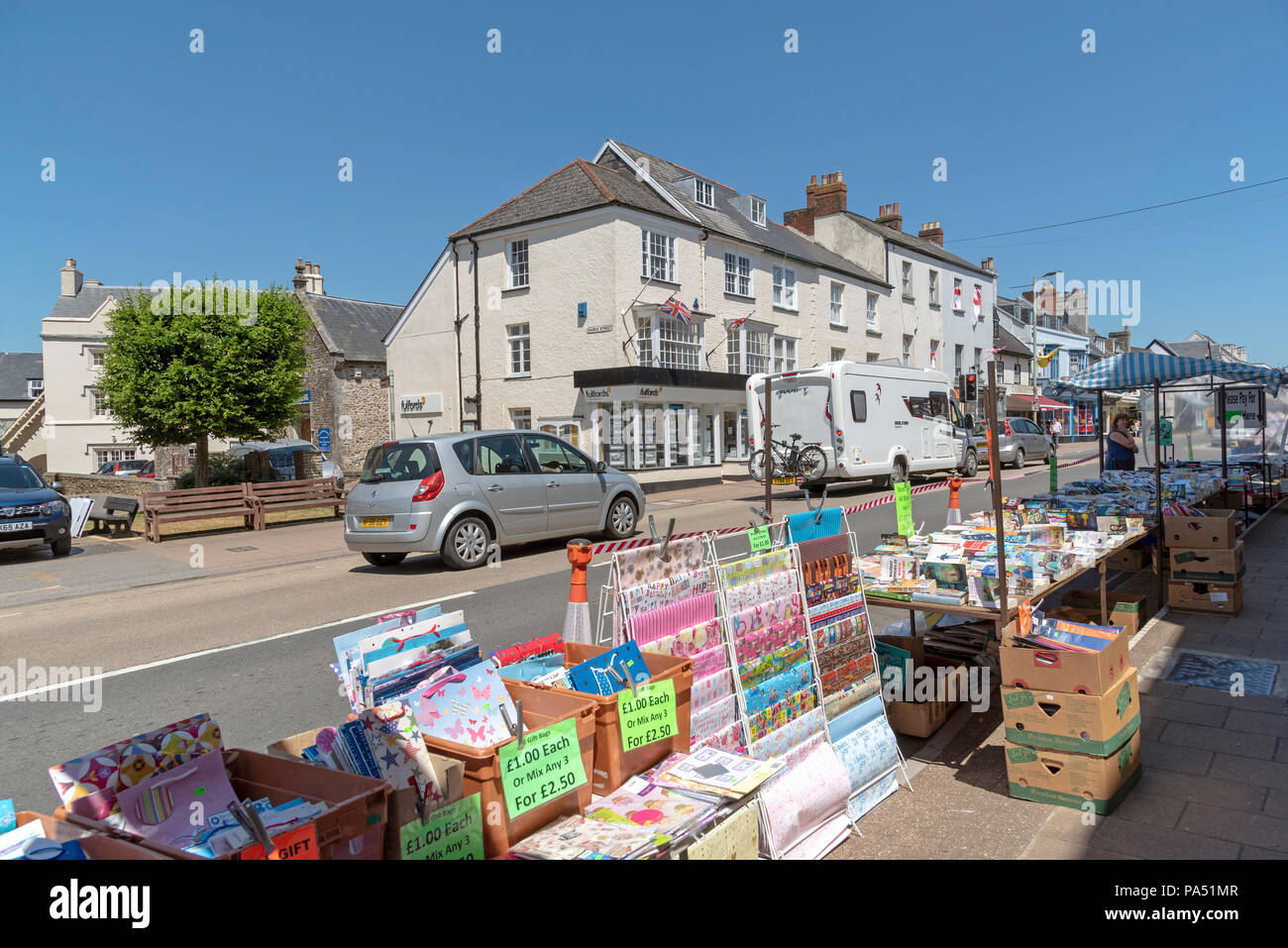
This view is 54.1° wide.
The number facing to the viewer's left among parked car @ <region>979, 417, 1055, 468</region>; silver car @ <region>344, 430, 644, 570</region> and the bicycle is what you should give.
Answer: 1

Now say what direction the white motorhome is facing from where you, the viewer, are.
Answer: facing away from the viewer and to the right of the viewer

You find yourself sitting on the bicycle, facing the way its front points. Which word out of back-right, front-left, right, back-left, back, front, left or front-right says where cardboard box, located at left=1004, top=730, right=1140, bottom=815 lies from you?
left

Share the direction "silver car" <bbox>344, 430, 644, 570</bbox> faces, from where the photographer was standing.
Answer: facing away from the viewer and to the right of the viewer

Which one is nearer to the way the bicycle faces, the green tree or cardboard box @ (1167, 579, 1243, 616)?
the green tree

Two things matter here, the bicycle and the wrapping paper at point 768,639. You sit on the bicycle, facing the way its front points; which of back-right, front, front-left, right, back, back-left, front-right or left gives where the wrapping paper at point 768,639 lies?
left

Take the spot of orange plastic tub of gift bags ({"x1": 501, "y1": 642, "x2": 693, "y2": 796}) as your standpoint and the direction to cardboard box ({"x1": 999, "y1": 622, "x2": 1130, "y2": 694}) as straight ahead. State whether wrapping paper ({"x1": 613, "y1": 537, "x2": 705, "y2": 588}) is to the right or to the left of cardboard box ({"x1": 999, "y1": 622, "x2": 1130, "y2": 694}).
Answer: left

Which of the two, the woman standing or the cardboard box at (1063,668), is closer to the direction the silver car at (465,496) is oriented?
the woman standing

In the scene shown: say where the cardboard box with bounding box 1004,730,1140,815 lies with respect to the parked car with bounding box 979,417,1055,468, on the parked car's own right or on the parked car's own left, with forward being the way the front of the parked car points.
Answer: on the parked car's own right

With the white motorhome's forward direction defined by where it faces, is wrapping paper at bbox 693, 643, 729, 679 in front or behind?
behind

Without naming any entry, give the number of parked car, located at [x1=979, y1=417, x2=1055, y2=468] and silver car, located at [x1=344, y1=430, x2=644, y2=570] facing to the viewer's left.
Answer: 0

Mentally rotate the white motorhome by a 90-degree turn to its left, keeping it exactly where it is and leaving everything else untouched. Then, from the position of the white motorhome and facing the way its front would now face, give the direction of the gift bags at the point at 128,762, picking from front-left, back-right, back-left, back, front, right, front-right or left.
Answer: back-left

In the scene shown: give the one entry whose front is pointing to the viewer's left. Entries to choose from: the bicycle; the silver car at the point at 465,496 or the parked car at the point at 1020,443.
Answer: the bicycle
